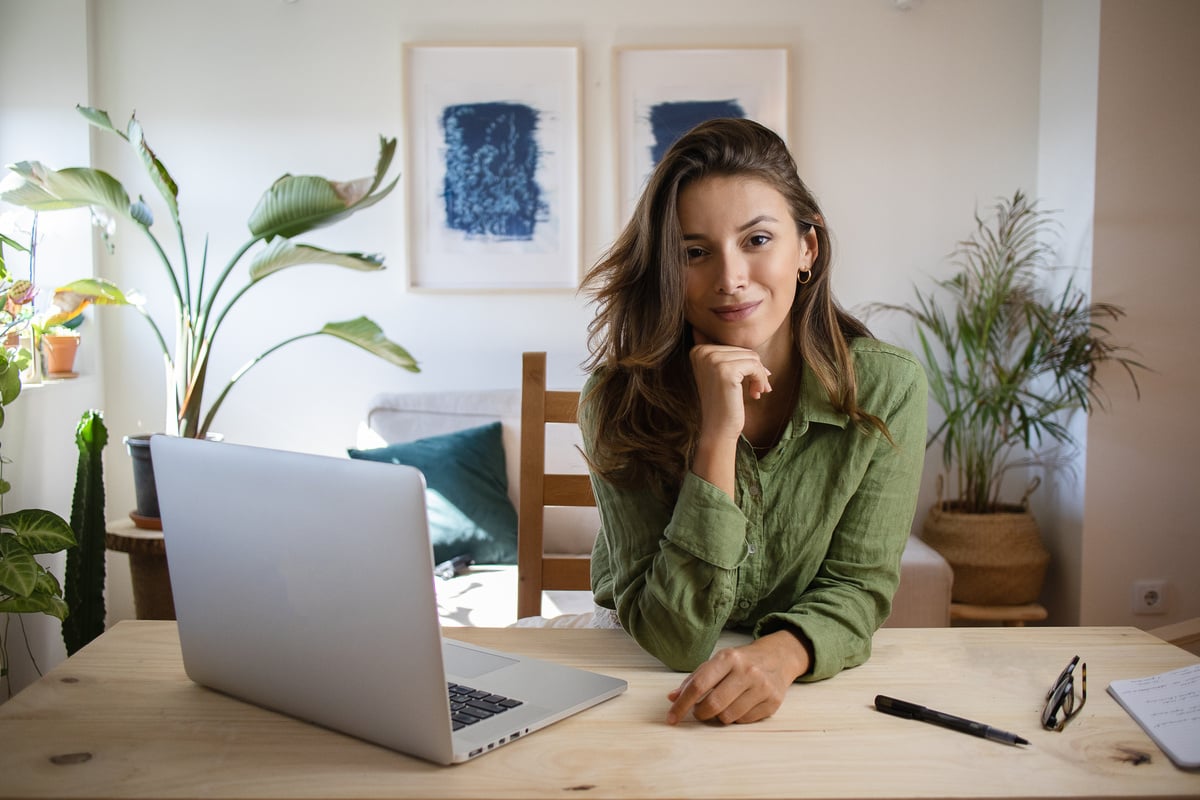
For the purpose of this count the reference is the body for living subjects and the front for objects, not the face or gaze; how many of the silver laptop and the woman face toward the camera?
1

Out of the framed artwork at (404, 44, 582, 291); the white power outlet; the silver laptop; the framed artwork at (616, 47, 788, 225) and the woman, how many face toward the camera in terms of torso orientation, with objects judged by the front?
4

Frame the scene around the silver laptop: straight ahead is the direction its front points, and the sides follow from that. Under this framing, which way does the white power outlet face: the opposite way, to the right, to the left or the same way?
the opposite way

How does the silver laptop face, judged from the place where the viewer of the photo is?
facing away from the viewer and to the right of the viewer

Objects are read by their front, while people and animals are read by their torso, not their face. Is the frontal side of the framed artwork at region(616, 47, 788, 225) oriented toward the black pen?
yes

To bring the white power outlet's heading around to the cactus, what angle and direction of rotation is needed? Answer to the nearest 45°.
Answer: approximately 45° to its right

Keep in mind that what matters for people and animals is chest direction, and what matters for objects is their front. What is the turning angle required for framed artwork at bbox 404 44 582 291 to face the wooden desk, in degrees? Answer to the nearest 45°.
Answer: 0° — it already faces it
